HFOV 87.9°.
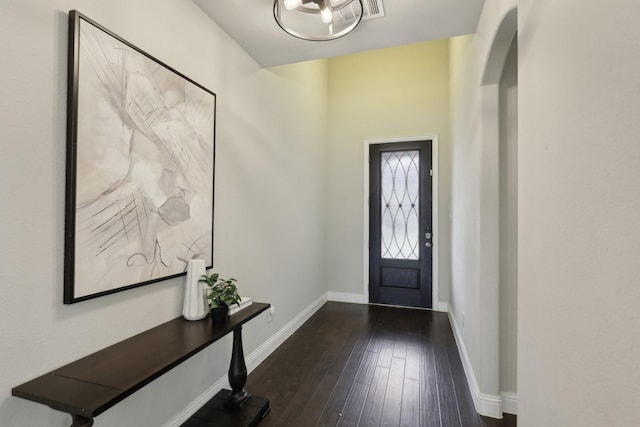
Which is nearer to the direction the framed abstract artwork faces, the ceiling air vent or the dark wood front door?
the ceiling air vent

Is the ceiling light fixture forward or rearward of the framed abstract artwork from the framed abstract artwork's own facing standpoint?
forward

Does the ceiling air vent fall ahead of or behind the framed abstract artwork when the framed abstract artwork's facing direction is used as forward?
ahead

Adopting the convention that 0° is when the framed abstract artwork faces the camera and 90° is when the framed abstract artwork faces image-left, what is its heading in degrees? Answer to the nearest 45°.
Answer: approximately 315°
